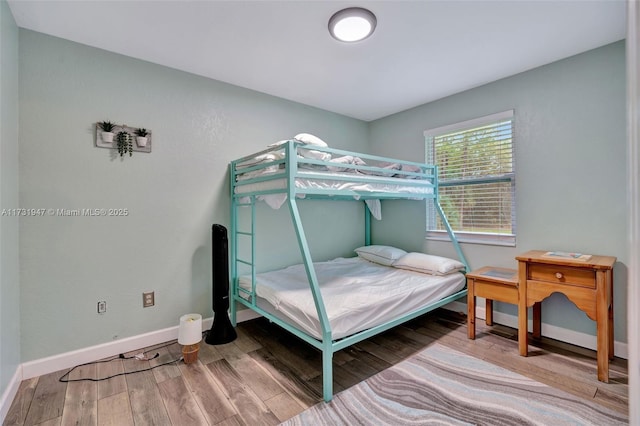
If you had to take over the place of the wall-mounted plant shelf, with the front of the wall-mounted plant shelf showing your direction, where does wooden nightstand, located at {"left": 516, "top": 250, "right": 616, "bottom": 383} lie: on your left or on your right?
on your left

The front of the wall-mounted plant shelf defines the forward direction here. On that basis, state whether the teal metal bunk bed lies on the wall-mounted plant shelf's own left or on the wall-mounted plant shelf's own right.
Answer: on the wall-mounted plant shelf's own left

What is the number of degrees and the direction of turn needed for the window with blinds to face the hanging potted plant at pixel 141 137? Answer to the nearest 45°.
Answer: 0° — it already faces it

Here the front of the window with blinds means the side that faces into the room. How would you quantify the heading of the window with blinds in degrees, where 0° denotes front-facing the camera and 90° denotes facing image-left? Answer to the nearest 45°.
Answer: approximately 45°

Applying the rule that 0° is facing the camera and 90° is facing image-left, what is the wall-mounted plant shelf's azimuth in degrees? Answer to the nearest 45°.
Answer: approximately 0°

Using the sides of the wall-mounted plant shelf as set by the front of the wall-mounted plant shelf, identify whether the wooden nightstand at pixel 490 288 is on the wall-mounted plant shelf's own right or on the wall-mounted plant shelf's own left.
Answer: on the wall-mounted plant shelf's own left
